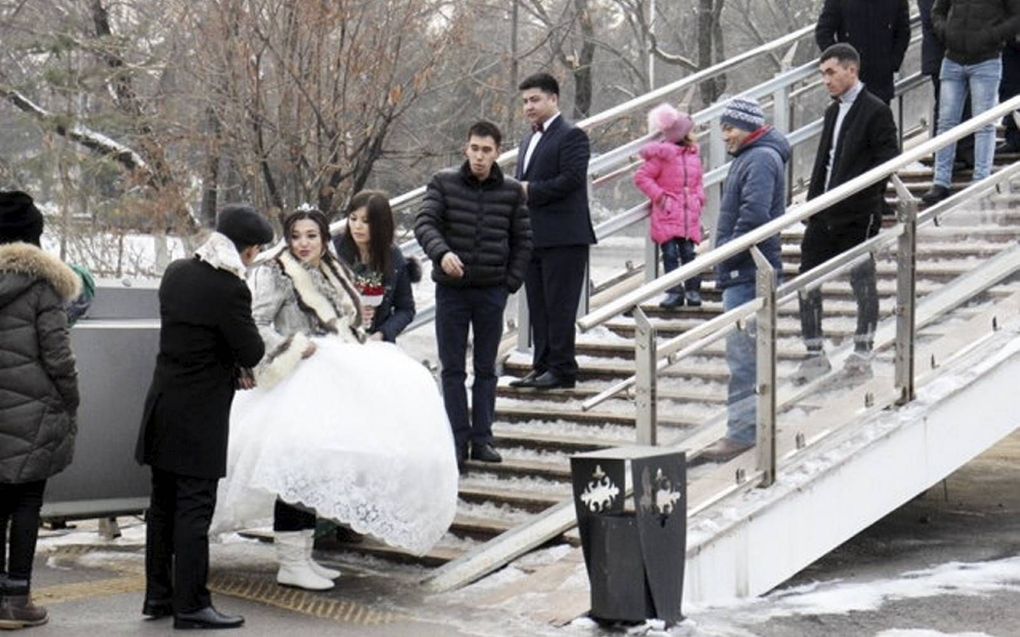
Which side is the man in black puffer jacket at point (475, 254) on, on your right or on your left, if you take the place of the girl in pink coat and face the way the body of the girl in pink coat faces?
on your right

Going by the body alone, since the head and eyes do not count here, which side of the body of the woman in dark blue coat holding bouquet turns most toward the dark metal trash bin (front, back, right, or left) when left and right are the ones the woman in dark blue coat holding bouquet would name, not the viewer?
left

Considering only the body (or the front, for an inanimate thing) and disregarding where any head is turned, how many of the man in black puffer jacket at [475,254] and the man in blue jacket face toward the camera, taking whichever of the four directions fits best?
1

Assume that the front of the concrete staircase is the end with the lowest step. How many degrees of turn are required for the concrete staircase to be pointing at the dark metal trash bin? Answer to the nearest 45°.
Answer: approximately 45° to its left

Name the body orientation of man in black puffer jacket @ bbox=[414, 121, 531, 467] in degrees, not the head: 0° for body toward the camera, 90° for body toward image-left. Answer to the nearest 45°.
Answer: approximately 0°

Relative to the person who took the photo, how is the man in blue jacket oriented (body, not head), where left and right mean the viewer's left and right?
facing to the left of the viewer

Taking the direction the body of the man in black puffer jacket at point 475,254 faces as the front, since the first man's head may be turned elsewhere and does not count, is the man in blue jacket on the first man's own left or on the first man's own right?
on the first man's own left

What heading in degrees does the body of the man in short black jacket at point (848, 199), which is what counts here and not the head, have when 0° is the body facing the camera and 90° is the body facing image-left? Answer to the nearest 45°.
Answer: approximately 45°
